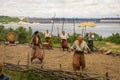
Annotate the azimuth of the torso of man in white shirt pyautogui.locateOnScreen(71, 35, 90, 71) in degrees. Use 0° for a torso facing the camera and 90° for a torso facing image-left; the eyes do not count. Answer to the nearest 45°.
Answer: approximately 0°

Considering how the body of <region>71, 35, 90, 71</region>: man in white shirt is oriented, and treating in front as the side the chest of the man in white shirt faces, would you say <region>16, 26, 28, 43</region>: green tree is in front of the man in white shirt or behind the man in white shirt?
behind

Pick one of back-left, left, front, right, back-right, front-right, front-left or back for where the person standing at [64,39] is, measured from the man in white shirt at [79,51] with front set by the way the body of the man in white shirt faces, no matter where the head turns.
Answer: back

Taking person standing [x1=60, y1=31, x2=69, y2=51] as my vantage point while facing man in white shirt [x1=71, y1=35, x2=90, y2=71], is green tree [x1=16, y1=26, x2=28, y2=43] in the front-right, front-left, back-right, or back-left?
back-right

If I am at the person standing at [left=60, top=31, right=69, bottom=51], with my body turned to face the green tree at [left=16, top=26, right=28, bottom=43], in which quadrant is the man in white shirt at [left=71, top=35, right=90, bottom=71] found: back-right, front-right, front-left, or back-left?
back-left
